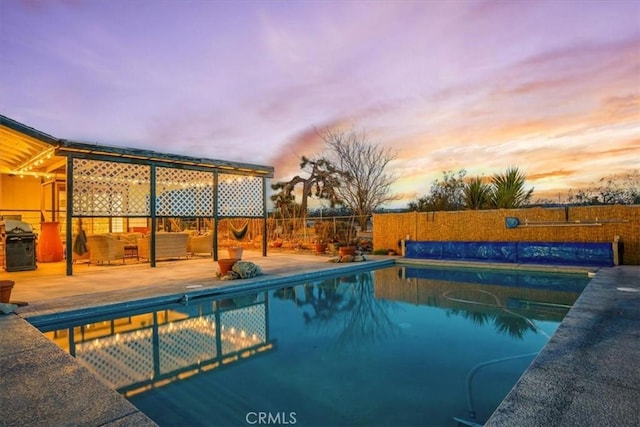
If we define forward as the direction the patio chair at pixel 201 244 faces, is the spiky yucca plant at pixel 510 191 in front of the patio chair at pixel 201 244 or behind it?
behind

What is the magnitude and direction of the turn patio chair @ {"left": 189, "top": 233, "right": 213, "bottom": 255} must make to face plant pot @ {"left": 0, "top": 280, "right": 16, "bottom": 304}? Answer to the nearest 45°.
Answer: approximately 90° to its left

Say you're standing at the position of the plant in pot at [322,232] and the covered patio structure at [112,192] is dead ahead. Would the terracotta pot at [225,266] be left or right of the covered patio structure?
left

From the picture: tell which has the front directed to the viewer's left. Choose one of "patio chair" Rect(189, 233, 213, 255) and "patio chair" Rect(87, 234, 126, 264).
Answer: "patio chair" Rect(189, 233, 213, 255)

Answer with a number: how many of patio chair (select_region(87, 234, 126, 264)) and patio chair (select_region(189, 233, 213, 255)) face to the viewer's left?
1

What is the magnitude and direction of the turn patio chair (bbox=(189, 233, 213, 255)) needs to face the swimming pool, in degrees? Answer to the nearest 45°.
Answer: approximately 90° to its left

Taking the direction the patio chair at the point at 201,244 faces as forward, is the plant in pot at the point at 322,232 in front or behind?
behind

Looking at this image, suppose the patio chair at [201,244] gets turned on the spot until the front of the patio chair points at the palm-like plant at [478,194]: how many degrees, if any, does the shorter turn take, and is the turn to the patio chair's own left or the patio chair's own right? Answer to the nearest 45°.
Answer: approximately 180°

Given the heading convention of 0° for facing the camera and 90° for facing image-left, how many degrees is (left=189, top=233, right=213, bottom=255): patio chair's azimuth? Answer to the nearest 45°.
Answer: approximately 90°
